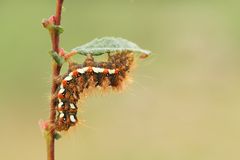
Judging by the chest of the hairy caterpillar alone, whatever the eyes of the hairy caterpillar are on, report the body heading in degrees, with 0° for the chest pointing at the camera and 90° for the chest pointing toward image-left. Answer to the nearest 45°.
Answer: approximately 270°
